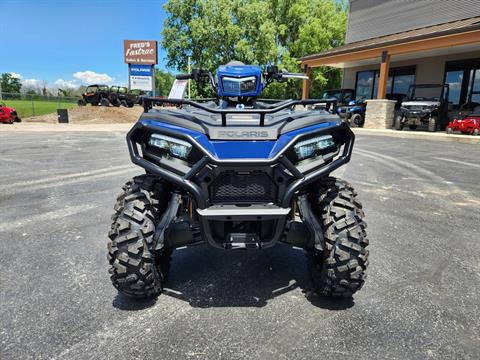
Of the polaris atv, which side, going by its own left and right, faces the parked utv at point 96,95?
back

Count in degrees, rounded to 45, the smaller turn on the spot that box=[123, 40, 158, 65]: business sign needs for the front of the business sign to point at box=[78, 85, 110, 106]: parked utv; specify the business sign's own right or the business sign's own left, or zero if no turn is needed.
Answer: approximately 45° to the business sign's own right

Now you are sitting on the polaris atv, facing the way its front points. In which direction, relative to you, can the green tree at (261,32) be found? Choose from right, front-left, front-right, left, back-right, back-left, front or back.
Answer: back

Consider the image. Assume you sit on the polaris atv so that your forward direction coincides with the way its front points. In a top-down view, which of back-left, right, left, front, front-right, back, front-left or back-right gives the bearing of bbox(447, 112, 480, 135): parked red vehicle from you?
back-left

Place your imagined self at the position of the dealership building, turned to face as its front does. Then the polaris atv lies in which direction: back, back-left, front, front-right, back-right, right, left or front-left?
front-left

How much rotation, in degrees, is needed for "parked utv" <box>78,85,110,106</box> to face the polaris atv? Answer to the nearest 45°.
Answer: approximately 45° to its left

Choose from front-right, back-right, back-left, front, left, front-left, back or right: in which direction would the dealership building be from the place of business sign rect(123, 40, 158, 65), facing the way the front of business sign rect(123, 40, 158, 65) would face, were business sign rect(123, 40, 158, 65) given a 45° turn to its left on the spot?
front

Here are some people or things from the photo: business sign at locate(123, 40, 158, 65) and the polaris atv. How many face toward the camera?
2
